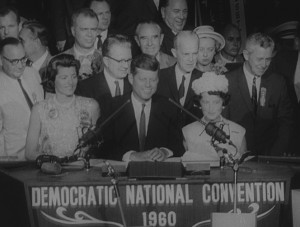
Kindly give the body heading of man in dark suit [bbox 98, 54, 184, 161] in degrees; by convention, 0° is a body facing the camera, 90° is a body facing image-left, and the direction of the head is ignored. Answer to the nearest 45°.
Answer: approximately 0°

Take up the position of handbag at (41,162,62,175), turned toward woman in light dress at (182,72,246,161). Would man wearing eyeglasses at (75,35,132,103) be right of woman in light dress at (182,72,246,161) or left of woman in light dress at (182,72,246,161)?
left

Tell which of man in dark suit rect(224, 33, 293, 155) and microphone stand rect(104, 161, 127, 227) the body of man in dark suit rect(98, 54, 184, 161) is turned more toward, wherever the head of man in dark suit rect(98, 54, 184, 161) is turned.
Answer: the microphone stand

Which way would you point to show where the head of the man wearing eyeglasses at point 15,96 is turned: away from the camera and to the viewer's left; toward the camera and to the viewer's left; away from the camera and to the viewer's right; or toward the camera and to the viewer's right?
toward the camera and to the viewer's right

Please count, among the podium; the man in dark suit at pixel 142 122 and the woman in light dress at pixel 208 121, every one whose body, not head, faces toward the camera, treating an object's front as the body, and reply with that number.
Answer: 3

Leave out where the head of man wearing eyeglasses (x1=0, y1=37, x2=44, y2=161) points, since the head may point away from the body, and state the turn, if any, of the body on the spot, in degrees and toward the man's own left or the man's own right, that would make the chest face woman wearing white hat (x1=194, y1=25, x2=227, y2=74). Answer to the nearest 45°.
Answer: approximately 45° to the man's own left

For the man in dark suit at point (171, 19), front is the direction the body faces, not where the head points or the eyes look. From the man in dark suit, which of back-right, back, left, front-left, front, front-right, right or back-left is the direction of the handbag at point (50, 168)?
right

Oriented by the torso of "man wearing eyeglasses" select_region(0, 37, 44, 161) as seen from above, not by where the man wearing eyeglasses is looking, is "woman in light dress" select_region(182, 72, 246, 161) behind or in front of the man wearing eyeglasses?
in front

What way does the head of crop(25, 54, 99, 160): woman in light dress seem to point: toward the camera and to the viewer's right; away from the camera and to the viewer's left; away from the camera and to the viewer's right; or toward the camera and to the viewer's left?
toward the camera and to the viewer's right

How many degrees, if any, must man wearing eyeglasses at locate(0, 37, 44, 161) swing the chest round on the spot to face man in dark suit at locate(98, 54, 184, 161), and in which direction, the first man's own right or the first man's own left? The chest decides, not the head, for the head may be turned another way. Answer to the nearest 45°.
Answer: approximately 45° to the first man's own left
